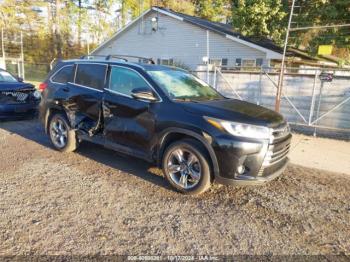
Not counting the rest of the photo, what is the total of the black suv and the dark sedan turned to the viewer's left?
0

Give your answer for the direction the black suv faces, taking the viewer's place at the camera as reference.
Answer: facing the viewer and to the right of the viewer

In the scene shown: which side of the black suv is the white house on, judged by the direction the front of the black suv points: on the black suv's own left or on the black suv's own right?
on the black suv's own left

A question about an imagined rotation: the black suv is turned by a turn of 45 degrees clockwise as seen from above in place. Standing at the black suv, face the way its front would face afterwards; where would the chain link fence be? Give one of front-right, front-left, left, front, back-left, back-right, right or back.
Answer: back-left

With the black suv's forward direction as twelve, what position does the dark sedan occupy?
The dark sedan is roughly at 6 o'clock from the black suv.

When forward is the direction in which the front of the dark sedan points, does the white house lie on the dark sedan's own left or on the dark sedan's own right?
on the dark sedan's own left
